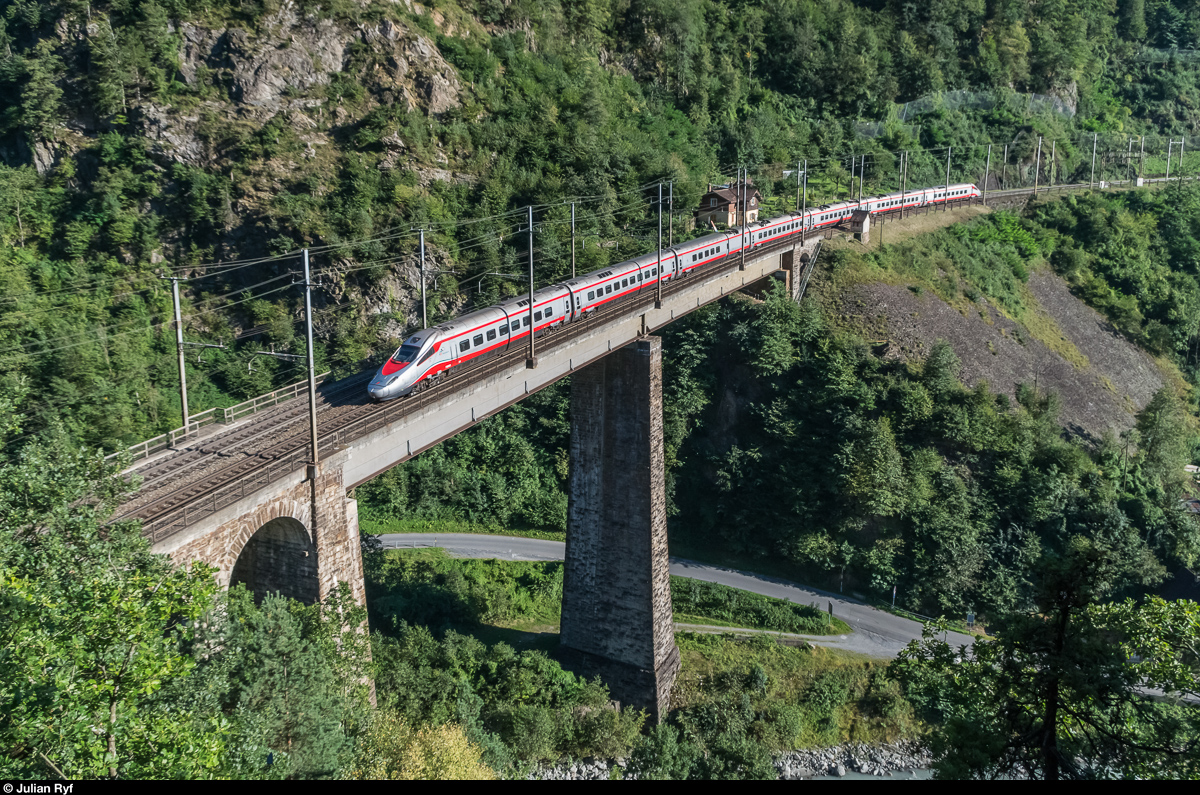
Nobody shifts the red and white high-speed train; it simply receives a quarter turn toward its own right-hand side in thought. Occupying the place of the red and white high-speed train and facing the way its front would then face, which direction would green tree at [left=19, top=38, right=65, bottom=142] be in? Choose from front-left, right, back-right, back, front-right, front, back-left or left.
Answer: front

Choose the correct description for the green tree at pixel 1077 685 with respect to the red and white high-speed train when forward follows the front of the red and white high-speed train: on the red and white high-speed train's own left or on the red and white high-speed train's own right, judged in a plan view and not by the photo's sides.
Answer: on the red and white high-speed train's own left

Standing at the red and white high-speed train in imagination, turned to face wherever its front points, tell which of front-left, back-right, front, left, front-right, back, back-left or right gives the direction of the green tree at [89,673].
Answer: front-left

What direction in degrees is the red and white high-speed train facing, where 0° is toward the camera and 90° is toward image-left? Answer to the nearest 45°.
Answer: approximately 45°

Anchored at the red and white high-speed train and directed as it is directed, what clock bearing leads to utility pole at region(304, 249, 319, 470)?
The utility pole is roughly at 11 o'clock from the red and white high-speed train.
